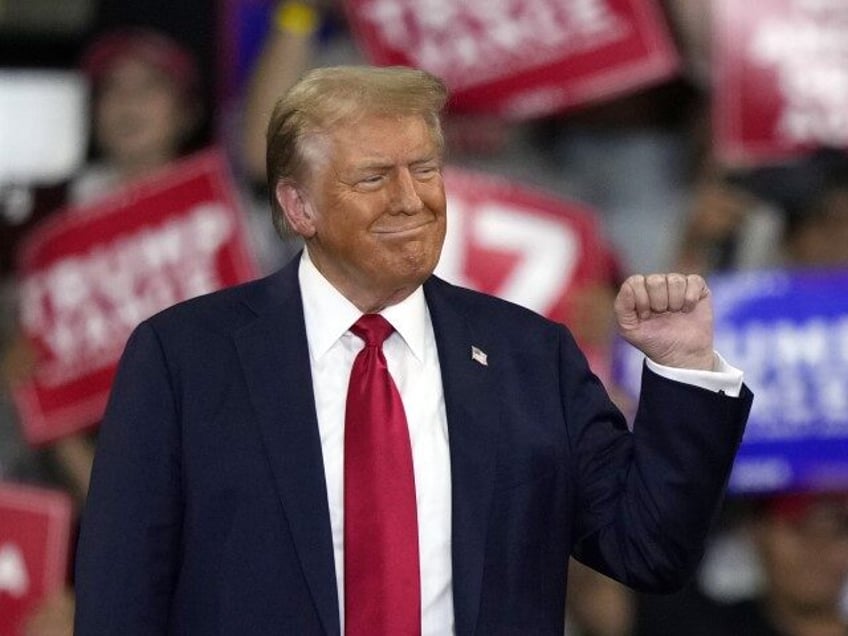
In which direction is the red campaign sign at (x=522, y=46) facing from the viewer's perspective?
toward the camera

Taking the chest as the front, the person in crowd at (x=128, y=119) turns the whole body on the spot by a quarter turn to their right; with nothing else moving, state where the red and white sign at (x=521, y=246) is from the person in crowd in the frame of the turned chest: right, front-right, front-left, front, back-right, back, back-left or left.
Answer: back-left

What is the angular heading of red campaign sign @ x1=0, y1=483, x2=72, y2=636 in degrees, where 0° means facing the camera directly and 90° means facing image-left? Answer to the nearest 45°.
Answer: approximately 0°

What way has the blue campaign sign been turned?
toward the camera

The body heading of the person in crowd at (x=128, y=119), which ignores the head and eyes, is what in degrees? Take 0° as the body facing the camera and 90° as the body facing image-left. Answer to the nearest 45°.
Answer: approximately 0°

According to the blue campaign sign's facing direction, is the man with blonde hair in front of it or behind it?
in front

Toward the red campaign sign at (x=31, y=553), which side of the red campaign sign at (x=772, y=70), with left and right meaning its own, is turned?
right

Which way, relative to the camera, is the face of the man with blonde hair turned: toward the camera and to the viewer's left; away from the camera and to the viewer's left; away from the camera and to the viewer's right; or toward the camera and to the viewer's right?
toward the camera and to the viewer's right

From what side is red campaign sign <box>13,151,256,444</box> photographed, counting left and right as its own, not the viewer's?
front
